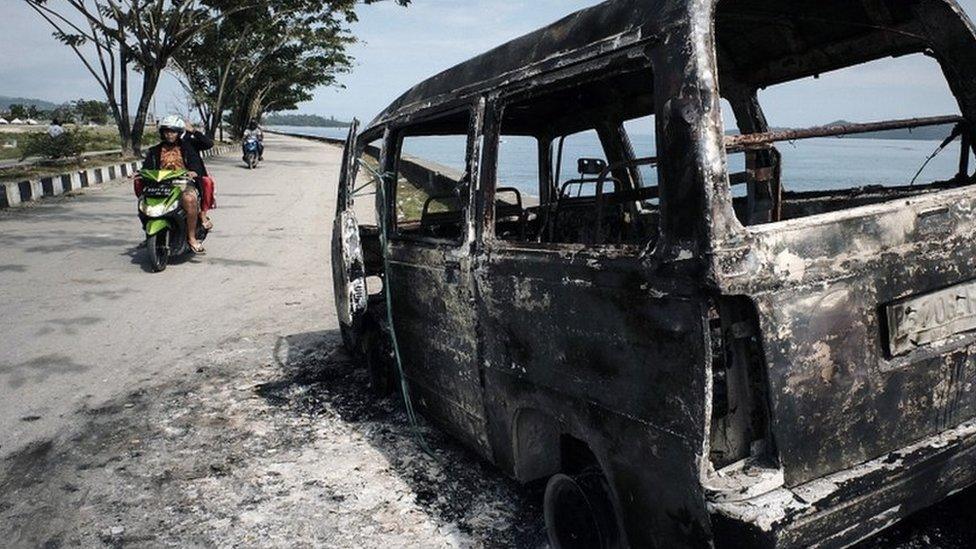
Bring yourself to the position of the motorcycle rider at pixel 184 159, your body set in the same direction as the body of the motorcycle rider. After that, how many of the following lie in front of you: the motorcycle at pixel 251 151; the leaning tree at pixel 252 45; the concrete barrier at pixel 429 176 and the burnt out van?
1

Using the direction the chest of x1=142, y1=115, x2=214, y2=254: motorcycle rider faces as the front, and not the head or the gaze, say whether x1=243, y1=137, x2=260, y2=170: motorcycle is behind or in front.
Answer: behind

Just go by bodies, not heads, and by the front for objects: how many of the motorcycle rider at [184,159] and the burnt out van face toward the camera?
1

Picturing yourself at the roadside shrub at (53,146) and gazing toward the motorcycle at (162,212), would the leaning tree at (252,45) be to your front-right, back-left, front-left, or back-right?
back-left

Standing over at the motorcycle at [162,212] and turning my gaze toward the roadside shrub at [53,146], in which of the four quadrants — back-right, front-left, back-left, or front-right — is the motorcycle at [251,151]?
front-right

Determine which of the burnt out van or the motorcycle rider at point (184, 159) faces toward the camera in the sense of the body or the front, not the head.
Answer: the motorcycle rider

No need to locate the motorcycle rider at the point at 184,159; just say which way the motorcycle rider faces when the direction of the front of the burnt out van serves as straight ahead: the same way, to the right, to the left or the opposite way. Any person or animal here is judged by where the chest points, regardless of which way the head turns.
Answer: the opposite way

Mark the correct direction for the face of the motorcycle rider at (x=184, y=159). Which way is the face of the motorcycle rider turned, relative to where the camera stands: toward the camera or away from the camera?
toward the camera

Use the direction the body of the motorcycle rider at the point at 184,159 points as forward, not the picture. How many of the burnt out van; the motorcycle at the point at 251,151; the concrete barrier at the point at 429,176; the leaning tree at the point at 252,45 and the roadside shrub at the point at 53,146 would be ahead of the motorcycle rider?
1

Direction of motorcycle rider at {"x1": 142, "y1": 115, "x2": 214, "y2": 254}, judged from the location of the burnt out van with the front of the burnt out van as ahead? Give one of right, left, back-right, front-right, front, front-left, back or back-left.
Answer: front

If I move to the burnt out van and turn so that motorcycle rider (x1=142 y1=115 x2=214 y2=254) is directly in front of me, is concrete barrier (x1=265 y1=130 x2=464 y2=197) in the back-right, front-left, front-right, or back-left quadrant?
front-right

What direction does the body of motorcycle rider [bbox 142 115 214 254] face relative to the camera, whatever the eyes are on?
toward the camera

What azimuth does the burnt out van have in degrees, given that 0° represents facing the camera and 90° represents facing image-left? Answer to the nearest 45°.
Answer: approximately 135°

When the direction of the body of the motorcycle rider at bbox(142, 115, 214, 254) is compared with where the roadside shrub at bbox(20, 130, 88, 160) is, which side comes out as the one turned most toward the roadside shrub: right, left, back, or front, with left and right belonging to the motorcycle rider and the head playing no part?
back

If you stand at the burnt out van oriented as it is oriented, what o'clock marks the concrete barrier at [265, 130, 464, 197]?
The concrete barrier is roughly at 1 o'clock from the burnt out van.

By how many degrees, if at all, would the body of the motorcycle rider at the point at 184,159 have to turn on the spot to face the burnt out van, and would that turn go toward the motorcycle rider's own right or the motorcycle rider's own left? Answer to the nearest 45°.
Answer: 0° — they already face it

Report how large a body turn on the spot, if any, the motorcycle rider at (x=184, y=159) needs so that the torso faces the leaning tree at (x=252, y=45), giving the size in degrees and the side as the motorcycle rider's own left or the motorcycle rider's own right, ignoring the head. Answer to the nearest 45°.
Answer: approximately 180°

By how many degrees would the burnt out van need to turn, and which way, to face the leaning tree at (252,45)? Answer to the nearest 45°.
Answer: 0° — it already faces it
